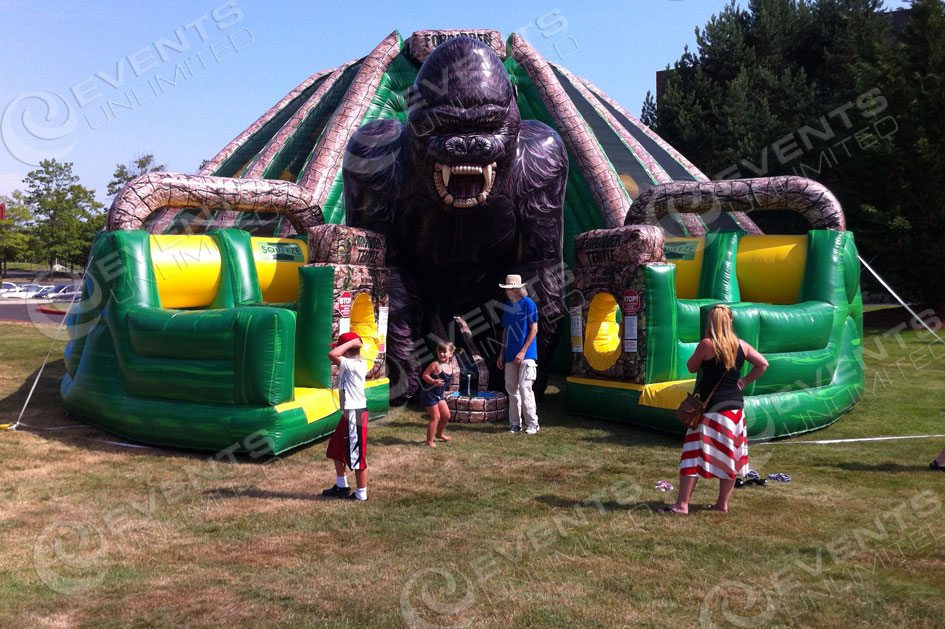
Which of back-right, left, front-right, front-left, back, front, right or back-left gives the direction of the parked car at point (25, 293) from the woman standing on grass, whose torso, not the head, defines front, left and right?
front

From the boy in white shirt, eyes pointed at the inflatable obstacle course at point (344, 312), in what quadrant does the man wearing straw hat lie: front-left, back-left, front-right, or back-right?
front-right

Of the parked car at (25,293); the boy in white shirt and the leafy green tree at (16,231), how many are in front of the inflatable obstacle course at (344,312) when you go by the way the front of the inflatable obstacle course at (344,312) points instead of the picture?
1

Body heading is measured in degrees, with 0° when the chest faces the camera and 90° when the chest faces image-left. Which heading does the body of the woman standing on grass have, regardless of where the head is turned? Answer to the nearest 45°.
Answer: approximately 135°

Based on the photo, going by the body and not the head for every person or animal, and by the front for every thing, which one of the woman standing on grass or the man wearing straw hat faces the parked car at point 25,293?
the woman standing on grass

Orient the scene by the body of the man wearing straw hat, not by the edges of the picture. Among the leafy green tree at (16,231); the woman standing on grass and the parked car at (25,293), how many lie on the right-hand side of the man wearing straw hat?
2

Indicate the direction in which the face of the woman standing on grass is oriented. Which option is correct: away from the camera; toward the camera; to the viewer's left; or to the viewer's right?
away from the camera

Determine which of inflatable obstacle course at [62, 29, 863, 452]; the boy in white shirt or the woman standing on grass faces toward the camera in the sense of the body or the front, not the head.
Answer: the inflatable obstacle course

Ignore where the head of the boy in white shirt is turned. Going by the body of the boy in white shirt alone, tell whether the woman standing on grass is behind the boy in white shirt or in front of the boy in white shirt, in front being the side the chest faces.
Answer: behind

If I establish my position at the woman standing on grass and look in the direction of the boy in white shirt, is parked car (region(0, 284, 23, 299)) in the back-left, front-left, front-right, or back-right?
front-right

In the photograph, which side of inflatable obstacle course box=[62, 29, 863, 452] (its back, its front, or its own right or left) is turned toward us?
front

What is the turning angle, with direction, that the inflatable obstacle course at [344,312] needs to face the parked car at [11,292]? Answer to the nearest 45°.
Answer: approximately 135° to its right
